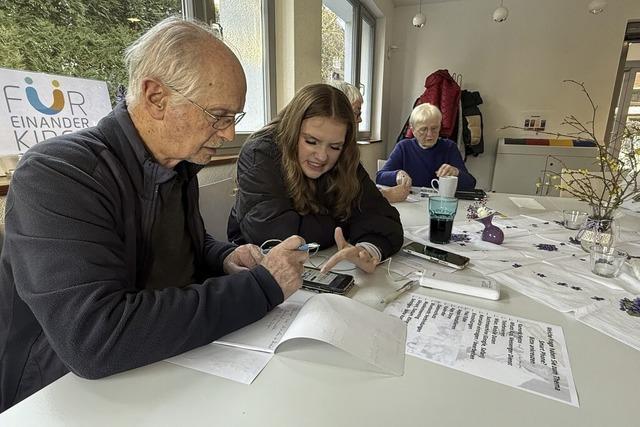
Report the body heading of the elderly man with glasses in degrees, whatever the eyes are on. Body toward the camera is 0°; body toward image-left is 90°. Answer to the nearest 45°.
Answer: approximately 270°

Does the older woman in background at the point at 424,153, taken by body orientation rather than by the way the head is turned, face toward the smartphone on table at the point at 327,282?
yes

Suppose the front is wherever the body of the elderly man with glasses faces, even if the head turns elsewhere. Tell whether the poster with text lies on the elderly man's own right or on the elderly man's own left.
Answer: on the elderly man's own left

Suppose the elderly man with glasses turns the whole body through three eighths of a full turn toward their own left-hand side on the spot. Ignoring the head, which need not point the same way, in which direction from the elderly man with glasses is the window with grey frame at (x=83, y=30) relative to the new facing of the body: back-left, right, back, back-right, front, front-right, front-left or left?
front-right

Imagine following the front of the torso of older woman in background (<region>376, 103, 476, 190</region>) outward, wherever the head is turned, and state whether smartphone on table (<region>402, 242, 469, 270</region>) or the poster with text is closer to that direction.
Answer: the smartphone on table

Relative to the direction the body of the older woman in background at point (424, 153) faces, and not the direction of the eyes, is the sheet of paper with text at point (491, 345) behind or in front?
in front

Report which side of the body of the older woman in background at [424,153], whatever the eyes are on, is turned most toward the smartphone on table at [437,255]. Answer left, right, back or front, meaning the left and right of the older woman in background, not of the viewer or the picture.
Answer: front

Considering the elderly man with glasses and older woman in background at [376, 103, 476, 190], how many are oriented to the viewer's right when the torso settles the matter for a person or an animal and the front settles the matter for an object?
1

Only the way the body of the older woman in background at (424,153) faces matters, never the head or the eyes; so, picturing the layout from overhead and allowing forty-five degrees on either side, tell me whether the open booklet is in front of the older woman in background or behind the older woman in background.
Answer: in front

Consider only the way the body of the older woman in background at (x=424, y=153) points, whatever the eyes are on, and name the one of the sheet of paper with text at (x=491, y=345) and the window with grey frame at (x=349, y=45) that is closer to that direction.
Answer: the sheet of paper with text

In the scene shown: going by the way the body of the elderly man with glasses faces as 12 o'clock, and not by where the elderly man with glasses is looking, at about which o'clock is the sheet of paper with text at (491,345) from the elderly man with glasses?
The sheet of paper with text is roughly at 1 o'clock from the elderly man with glasses.

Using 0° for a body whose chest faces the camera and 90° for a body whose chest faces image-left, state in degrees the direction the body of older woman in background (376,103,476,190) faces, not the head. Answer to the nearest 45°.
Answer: approximately 0°

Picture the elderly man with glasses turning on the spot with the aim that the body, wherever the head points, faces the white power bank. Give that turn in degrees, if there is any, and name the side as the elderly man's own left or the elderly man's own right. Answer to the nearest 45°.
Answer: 0° — they already face it
